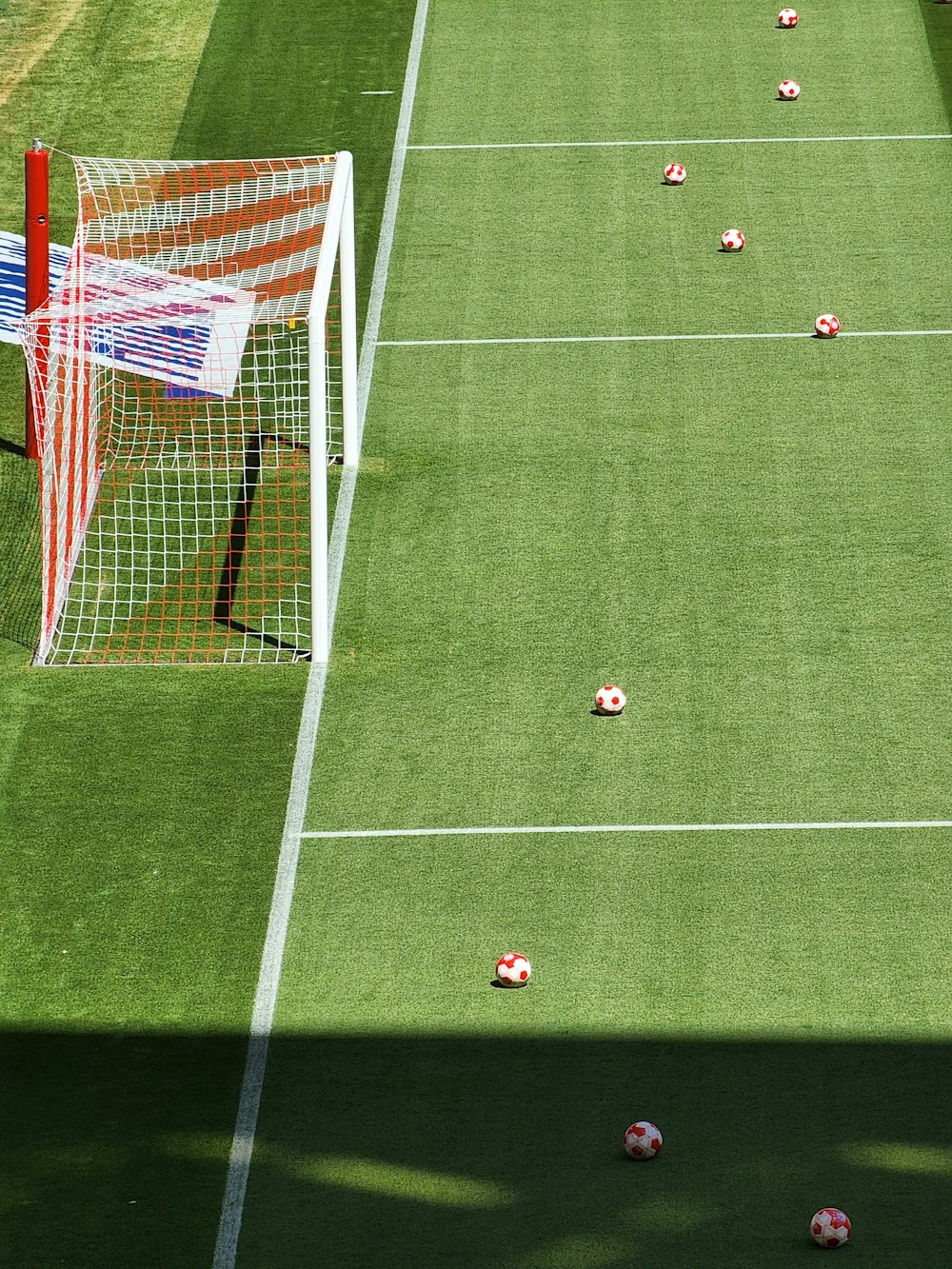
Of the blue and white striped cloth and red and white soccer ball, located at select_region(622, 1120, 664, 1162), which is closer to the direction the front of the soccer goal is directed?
the red and white soccer ball

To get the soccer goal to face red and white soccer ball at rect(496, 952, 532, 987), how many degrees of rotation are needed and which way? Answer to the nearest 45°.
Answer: approximately 90° to its right

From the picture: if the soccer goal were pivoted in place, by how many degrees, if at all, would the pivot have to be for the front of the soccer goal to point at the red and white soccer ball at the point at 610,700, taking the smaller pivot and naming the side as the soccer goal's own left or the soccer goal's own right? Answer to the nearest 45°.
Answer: approximately 45° to the soccer goal's own right

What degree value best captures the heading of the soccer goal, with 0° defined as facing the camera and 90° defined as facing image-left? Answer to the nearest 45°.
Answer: approximately 270°

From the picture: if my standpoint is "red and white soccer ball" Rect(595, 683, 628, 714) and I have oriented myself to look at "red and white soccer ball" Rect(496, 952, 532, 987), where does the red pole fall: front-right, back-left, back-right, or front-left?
back-right

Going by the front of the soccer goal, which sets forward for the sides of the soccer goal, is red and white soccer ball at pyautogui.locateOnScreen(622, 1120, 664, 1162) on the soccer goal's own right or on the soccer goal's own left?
on the soccer goal's own right

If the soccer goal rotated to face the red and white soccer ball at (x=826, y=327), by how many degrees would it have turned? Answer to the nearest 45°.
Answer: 0° — it already faces it

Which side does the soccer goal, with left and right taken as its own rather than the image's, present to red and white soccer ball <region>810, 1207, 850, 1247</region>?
right

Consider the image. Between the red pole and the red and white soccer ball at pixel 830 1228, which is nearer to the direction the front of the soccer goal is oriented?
the red and white soccer ball
